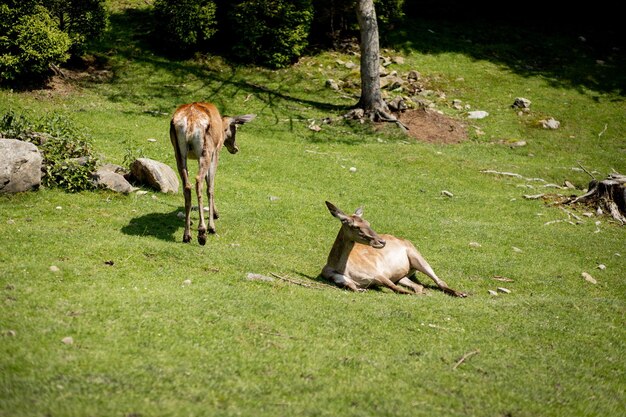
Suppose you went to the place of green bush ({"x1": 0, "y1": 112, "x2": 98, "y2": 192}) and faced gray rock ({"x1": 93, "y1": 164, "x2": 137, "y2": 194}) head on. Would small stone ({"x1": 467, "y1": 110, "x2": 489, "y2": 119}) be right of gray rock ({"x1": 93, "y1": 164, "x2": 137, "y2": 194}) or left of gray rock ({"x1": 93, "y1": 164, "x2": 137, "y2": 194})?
left

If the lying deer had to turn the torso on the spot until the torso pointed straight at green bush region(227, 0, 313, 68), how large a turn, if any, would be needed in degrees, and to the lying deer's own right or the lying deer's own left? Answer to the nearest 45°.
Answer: approximately 90° to the lying deer's own right

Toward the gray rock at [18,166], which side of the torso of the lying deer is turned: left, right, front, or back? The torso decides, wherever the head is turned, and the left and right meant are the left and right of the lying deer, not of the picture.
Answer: front

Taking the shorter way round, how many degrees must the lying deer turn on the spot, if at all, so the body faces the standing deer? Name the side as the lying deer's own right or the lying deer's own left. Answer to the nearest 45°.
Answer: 0° — it already faces it

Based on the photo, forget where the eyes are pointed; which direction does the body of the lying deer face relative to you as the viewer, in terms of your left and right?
facing to the left of the viewer

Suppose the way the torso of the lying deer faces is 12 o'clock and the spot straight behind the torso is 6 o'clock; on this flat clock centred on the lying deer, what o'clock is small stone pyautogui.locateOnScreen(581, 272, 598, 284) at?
The small stone is roughly at 7 o'clock from the lying deer.

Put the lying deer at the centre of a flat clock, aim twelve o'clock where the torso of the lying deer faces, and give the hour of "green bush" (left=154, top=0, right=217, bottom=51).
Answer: The green bush is roughly at 2 o'clock from the lying deer.

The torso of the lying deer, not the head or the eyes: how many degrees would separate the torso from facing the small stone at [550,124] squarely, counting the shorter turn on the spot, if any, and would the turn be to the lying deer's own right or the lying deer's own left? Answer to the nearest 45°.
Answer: approximately 90° to the lying deer's own right

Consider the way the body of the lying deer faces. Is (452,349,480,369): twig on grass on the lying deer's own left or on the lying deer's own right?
on the lying deer's own left

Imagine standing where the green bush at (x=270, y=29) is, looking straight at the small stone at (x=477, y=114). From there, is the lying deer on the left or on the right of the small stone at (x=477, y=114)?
right

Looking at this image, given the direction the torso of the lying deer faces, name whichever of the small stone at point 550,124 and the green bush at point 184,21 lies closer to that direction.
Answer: the green bush

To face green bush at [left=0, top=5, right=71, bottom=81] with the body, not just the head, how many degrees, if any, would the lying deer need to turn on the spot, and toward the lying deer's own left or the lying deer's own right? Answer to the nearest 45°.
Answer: approximately 45° to the lying deer's own right

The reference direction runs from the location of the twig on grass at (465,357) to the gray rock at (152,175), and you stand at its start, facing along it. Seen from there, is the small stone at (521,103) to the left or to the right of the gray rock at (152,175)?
right

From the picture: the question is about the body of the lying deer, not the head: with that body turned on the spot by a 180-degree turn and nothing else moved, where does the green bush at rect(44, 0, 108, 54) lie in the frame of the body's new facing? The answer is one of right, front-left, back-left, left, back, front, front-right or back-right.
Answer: back-left

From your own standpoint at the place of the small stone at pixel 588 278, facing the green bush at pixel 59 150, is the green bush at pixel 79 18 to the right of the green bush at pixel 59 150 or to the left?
right

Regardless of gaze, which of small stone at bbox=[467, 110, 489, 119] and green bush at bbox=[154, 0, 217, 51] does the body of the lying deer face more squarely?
the green bush
